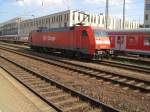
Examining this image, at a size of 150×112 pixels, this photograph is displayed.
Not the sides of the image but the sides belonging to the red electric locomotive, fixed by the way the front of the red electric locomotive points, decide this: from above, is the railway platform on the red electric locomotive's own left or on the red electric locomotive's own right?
on the red electric locomotive's own right

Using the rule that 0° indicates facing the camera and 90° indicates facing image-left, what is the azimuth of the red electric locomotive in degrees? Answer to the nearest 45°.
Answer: approximately 315°
